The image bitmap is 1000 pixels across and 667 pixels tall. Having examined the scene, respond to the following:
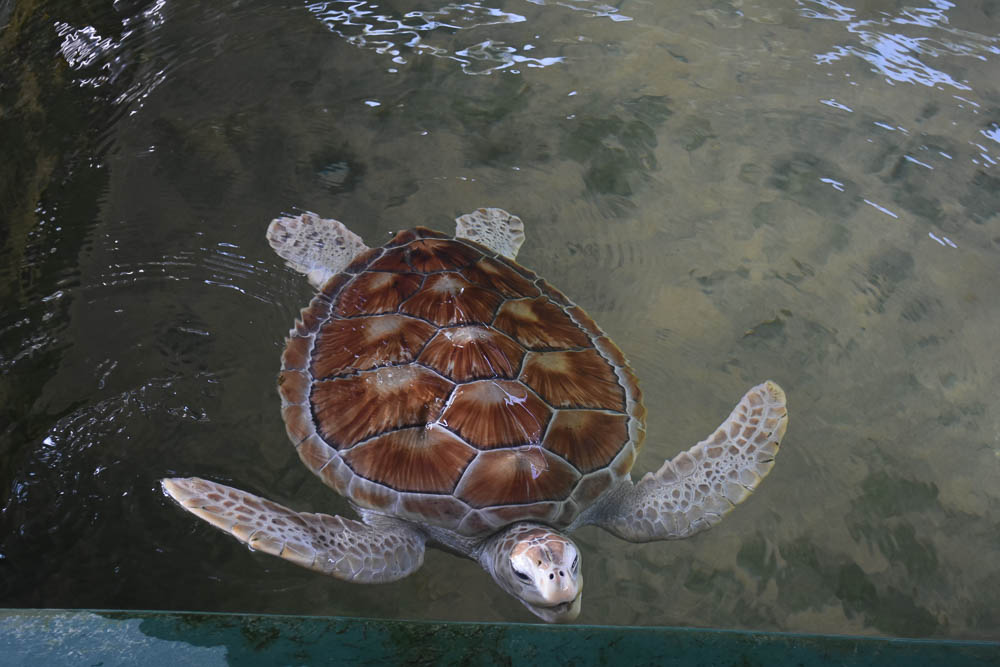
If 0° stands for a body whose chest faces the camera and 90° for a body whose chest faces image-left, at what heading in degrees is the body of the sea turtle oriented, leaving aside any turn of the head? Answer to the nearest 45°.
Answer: approximately 0°
